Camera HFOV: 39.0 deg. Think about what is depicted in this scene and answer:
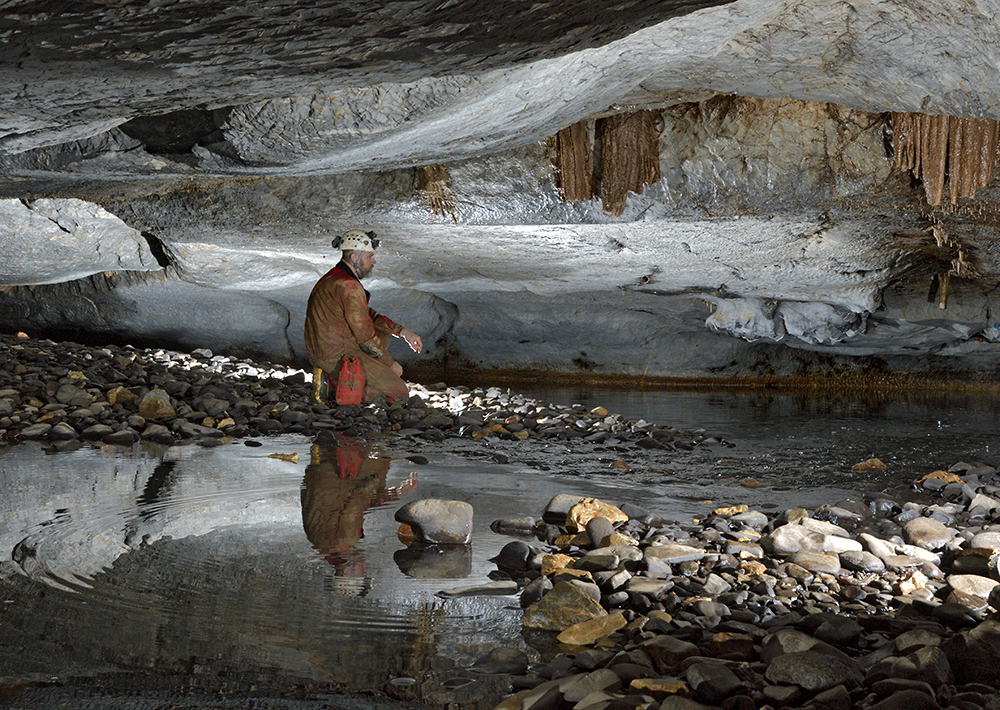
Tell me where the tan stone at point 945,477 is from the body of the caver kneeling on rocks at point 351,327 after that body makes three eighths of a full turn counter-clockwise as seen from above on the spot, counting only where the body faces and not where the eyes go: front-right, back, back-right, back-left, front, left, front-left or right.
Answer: back

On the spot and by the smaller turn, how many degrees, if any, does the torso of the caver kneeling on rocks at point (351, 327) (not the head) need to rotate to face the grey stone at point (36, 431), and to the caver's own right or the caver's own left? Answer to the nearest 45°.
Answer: approximately 135° to the caver's own right

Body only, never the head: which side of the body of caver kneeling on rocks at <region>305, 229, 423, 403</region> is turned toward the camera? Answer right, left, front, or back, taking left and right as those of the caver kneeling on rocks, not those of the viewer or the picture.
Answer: right

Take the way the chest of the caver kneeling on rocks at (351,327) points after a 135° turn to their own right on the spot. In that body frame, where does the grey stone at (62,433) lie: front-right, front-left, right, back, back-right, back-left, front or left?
front

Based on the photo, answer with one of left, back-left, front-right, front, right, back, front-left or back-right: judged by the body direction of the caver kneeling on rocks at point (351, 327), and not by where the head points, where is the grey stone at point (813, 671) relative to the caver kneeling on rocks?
right

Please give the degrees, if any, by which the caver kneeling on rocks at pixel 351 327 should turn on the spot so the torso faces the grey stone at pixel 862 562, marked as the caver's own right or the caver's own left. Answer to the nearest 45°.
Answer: approximately 90° to the caver's own right

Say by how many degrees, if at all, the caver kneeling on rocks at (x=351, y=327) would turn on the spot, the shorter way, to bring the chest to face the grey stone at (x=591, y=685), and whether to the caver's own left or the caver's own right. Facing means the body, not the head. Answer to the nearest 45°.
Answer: approximately 90° to the caver's own right

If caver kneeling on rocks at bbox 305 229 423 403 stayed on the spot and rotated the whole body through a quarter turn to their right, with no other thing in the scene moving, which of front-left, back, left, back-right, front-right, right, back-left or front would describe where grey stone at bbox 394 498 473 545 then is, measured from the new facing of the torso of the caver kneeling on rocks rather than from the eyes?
front

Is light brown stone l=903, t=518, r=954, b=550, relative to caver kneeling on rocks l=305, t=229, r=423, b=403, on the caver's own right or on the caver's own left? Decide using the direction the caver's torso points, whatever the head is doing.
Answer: on the caver's own right

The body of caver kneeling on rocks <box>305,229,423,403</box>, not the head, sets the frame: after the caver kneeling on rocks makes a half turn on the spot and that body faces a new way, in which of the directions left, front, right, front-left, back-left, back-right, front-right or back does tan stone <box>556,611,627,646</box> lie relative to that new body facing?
left

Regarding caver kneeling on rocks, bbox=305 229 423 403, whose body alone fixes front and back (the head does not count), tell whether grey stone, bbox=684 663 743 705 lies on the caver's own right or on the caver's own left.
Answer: on the caver's own right

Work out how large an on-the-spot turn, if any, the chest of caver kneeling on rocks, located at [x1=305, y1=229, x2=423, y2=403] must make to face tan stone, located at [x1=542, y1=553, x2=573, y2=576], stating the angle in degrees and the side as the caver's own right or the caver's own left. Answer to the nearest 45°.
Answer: approximately 90° to the caver's own right

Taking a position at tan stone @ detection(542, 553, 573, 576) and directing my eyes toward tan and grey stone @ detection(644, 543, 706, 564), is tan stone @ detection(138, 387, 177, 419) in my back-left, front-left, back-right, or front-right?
back-left
